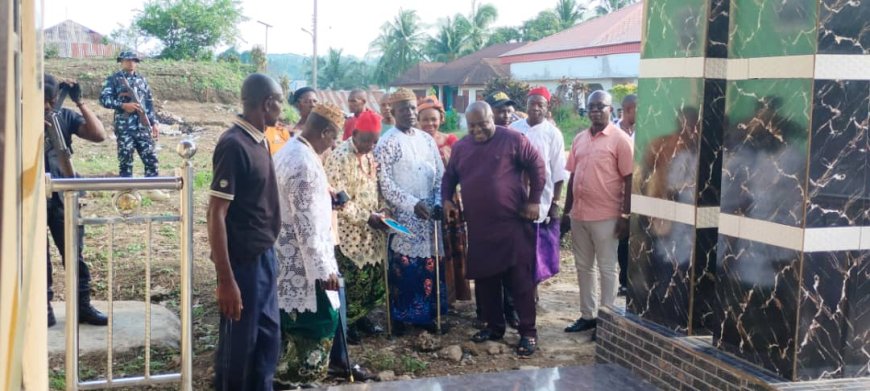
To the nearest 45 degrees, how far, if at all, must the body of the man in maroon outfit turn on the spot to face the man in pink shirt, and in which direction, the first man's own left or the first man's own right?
approximately 135° to the first man's own left

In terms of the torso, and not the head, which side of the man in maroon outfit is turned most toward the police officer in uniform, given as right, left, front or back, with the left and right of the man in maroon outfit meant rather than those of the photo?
right

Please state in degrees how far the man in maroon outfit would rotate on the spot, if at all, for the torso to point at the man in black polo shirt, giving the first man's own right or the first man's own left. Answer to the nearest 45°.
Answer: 0° — they already face them

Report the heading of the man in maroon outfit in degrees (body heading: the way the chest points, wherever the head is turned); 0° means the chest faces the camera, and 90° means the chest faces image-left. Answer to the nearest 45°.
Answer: approximately 45°

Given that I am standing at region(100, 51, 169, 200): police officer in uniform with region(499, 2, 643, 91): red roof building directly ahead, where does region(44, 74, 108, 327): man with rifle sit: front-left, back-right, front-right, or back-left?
back-right

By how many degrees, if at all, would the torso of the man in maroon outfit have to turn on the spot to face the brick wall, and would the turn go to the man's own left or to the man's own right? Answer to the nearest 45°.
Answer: approximately 90° to the man's own left

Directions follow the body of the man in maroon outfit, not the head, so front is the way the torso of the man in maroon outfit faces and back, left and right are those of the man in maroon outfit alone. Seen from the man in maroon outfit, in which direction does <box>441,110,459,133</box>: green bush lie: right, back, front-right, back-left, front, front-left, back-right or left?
back-right
